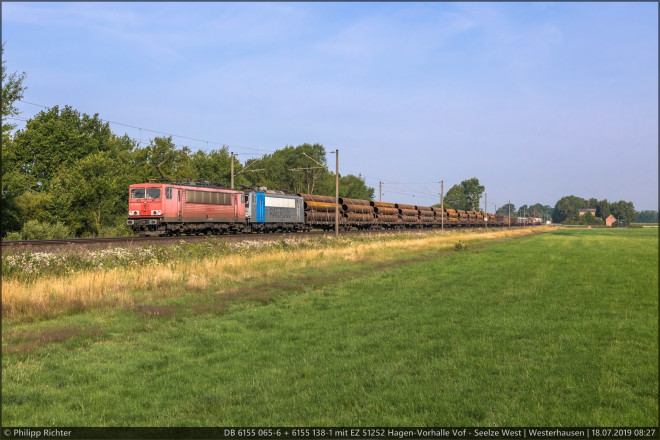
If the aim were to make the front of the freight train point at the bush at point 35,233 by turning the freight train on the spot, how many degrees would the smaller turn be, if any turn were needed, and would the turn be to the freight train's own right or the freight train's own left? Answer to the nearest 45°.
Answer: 0° — it already faces it

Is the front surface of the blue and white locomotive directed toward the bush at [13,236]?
yes

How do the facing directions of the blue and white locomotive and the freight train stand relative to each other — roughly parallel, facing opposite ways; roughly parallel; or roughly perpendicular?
roughly parallel

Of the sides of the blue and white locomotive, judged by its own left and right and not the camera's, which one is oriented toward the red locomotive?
front

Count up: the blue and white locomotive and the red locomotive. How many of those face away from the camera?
0

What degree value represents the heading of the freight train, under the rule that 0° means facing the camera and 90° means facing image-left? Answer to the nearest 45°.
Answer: approximately 45°

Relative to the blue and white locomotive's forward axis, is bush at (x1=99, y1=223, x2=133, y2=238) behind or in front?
in front

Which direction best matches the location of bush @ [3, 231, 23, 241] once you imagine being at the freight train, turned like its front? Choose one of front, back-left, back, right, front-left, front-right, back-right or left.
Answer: front

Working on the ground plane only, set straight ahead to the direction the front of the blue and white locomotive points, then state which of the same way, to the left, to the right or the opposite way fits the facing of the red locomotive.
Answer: the same way

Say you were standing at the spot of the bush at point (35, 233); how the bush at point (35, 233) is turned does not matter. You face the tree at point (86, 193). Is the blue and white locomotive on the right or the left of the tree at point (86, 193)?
right

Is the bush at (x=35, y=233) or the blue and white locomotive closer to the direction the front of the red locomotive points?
the bush

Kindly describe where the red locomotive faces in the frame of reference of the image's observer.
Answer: facing the viewer and to the left of the viewer

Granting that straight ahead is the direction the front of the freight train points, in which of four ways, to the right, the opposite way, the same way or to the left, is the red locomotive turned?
the same way

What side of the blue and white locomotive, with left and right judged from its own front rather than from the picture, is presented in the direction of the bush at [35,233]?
front

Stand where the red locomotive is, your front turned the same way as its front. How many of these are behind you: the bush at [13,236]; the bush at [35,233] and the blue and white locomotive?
1
